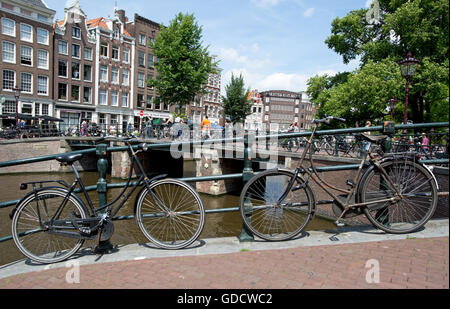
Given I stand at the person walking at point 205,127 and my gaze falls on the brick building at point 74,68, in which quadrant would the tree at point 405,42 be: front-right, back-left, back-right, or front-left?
back-right

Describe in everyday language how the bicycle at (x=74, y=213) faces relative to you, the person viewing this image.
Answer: facing to the right of the viewer

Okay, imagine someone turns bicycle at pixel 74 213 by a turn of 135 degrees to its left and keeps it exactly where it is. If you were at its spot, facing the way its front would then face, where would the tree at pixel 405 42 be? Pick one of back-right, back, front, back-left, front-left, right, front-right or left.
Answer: right

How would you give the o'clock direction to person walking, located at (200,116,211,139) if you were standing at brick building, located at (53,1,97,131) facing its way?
The person walking is roughly at 1 o'clock from the brick building.

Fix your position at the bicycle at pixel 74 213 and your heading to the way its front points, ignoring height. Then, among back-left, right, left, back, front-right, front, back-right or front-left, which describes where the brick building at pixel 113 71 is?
left

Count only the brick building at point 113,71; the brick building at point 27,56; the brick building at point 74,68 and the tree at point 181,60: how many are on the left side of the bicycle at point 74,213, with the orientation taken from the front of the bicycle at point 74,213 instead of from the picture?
4

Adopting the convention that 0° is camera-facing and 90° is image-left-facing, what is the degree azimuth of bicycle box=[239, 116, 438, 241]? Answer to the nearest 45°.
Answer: approximately 90°

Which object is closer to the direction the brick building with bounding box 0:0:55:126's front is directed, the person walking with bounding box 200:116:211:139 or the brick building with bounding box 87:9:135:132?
the person walking

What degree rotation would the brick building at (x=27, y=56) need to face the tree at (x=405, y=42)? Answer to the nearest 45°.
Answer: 0° — it already faces it

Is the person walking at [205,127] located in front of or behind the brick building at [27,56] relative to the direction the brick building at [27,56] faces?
in front

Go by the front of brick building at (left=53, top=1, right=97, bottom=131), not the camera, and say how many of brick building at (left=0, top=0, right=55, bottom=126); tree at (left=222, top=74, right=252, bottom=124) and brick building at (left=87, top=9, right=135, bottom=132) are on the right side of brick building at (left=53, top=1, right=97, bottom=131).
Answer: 1

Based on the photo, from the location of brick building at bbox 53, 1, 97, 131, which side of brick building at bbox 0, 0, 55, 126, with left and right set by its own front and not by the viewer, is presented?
left

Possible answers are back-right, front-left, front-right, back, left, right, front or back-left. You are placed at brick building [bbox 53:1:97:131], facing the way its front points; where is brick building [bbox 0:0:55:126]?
right
